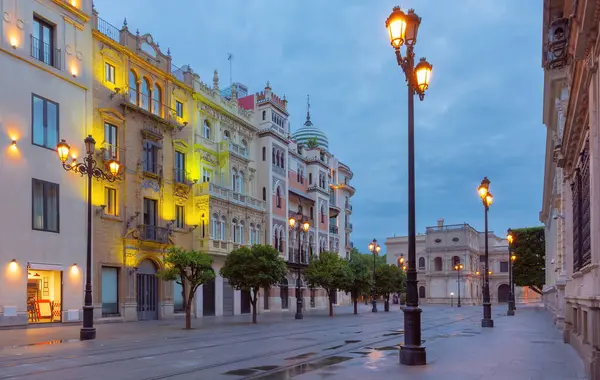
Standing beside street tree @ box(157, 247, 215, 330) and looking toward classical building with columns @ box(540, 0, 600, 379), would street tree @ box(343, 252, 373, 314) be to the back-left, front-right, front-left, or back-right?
back-left

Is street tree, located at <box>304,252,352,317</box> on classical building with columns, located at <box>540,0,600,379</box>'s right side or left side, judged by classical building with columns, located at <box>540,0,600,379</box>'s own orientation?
on its right

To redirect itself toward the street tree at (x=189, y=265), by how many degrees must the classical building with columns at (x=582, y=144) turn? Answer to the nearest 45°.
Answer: approximately 45° to its right

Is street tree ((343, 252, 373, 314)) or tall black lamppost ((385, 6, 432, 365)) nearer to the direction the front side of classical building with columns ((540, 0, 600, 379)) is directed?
the tall black lamppost

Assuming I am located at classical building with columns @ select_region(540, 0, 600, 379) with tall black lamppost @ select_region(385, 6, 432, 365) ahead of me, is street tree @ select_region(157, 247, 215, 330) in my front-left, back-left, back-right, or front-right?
front-right

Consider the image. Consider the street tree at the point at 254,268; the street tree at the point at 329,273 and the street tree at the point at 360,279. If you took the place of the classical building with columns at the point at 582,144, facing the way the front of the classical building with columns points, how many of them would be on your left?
0

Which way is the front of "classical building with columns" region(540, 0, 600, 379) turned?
to the viewer's left

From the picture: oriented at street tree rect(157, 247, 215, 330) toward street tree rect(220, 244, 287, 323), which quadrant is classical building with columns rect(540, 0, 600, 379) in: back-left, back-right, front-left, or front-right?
back-right
